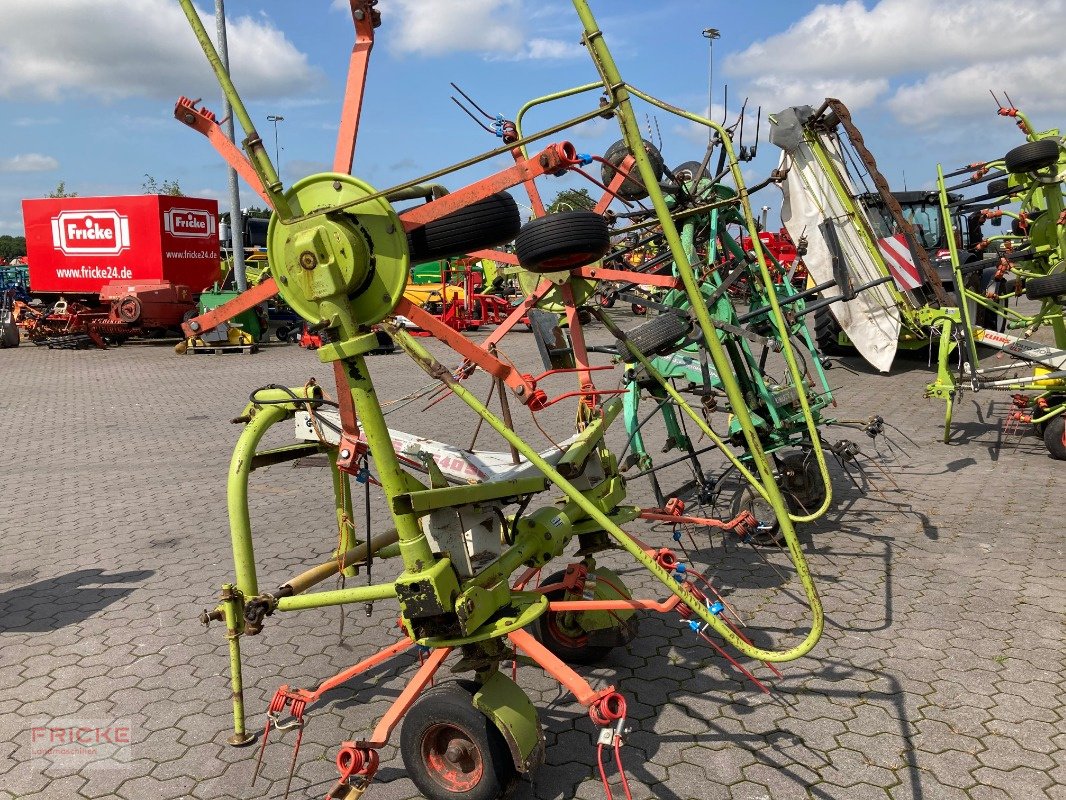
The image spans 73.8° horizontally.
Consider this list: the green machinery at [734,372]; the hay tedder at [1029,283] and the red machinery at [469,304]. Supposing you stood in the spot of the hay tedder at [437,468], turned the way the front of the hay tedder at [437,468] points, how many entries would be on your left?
0

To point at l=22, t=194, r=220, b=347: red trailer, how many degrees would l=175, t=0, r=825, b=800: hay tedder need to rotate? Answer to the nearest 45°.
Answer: approximately 45° to its right

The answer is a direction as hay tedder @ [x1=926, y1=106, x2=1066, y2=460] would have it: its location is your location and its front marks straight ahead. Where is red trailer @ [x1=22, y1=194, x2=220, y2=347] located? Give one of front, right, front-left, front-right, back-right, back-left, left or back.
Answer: front

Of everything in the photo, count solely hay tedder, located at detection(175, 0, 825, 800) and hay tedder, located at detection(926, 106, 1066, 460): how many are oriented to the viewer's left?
2

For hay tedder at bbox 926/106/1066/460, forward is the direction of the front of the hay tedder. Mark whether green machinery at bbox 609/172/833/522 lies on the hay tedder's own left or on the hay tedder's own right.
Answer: on the hay tedder's own left

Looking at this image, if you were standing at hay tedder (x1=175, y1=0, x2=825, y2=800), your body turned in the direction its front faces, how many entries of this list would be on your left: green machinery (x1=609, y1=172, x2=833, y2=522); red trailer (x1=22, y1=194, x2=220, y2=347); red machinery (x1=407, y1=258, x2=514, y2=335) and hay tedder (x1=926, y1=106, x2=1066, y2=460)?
0

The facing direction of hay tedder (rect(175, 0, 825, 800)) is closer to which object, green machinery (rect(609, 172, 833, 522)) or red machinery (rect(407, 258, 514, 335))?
the red machinery

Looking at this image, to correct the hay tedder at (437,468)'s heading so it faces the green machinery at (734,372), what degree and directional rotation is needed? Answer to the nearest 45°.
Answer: approximately 135° to its right

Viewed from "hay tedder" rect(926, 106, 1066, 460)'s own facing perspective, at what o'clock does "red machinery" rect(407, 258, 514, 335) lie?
The red machinery is roughly at 1 o'clock from the hay tedder.

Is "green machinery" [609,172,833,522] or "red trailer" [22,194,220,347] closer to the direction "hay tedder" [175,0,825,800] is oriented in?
the red trailer

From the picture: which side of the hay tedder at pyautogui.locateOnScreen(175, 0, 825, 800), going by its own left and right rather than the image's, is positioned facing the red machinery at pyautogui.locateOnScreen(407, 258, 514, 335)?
right

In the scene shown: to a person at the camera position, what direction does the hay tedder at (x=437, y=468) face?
facing to the left of the viewer

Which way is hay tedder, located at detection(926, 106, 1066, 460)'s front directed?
to the viewer's left
